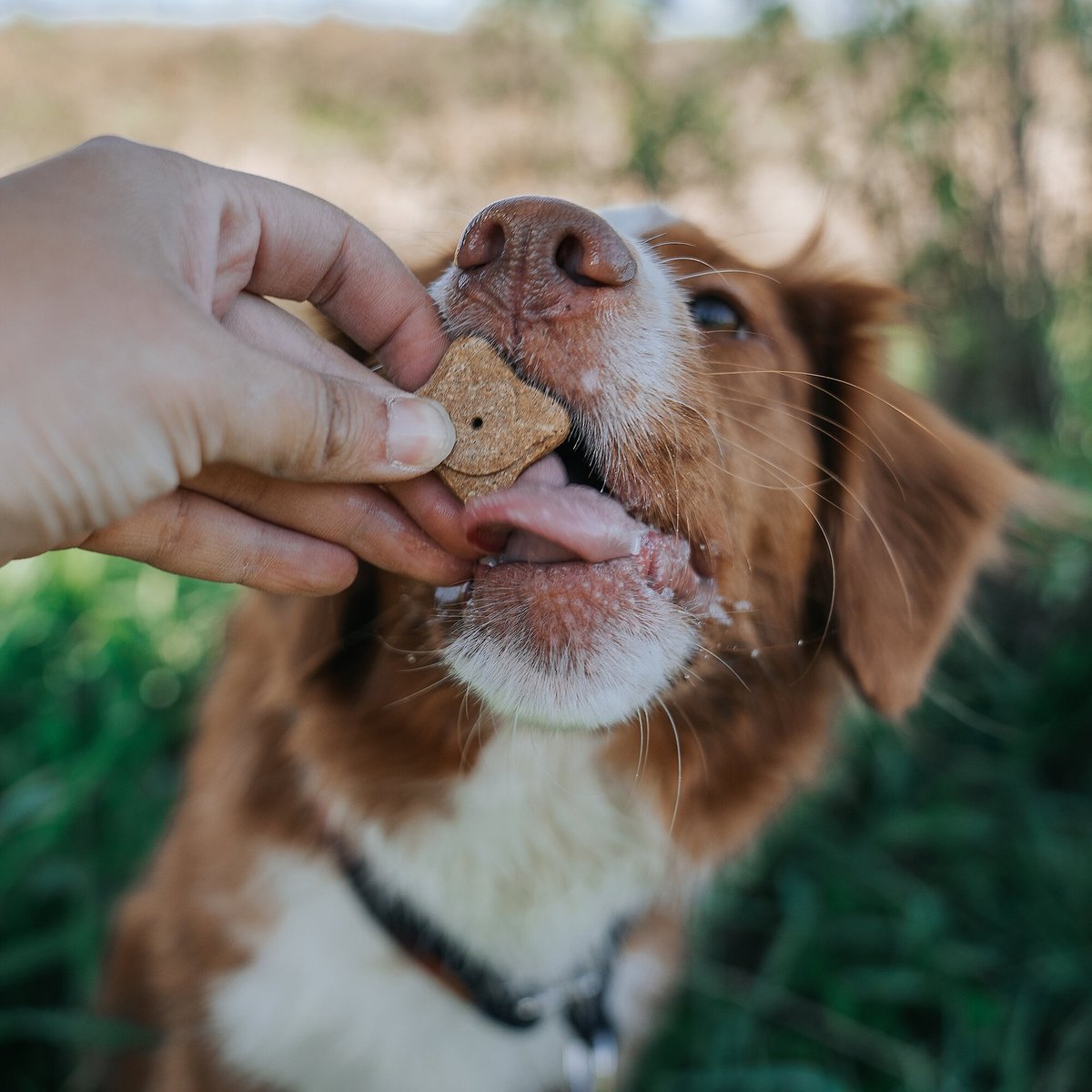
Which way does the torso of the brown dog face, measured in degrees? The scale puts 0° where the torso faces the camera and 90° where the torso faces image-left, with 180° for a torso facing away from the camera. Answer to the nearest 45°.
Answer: approximately 0°
